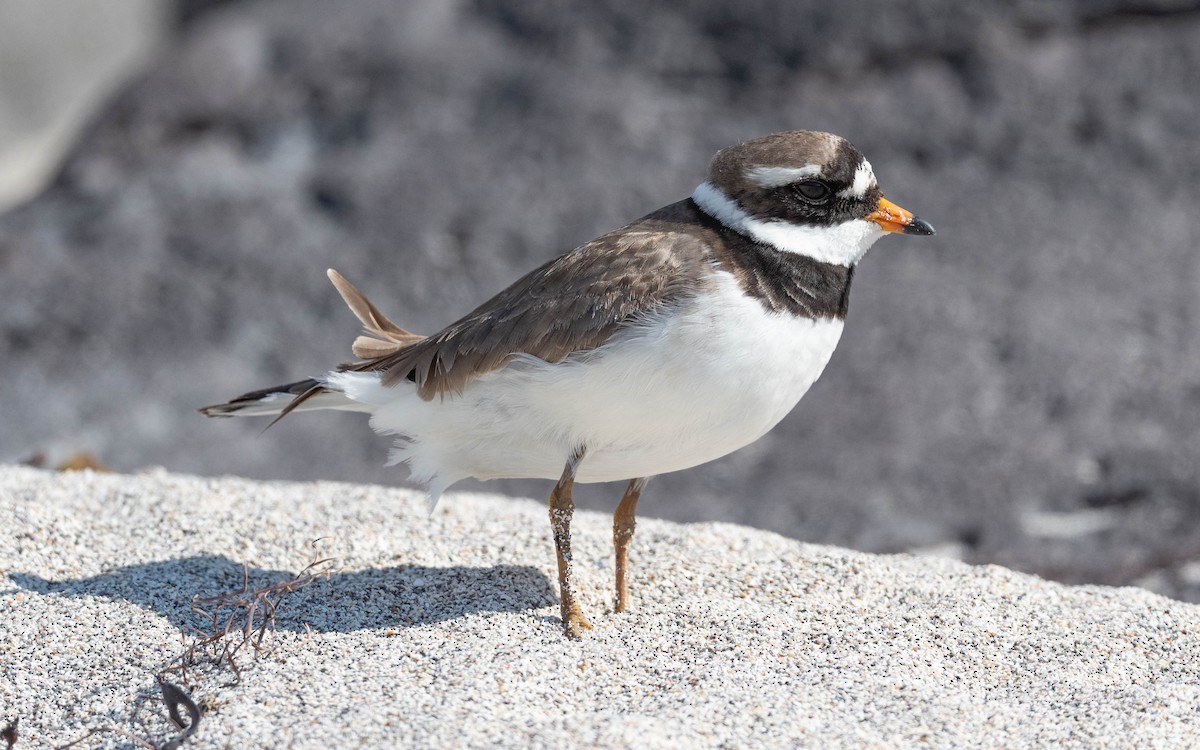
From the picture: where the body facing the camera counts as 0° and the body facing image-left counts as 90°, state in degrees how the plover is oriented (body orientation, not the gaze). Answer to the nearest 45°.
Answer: approximately 270°
